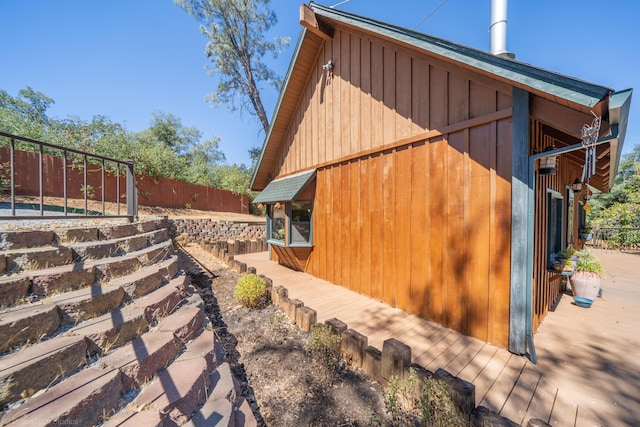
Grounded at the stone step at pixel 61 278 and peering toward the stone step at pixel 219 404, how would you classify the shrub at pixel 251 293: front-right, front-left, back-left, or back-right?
front-left

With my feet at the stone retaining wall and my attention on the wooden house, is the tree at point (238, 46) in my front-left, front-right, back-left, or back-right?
back-left

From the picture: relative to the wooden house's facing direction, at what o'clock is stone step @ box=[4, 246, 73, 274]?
The stone step is roughly at 3 o'clock from the wooden house.

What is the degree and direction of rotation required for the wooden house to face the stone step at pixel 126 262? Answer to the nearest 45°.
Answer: approximately 90° to its right

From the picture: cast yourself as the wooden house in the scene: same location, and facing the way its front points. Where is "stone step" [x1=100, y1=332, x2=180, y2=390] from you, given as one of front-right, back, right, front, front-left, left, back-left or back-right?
right

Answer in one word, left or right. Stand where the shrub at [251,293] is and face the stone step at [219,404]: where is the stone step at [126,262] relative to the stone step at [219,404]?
right

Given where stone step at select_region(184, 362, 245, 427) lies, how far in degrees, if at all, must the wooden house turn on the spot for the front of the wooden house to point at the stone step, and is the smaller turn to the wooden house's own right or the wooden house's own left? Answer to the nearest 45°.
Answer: approximately 90° to the wooden house's own right

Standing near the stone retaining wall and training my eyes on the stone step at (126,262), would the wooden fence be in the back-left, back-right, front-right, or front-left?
back-right

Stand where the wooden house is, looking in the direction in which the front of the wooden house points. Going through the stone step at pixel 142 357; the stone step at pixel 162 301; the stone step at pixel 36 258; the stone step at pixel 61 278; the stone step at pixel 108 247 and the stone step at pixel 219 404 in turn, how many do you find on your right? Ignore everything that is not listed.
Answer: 6

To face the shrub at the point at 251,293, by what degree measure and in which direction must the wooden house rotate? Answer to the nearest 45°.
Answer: approximately 135° to its right

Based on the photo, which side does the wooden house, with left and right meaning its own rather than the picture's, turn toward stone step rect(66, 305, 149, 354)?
right

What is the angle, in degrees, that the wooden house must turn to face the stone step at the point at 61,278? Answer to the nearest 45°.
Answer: approximately 90° to its right
